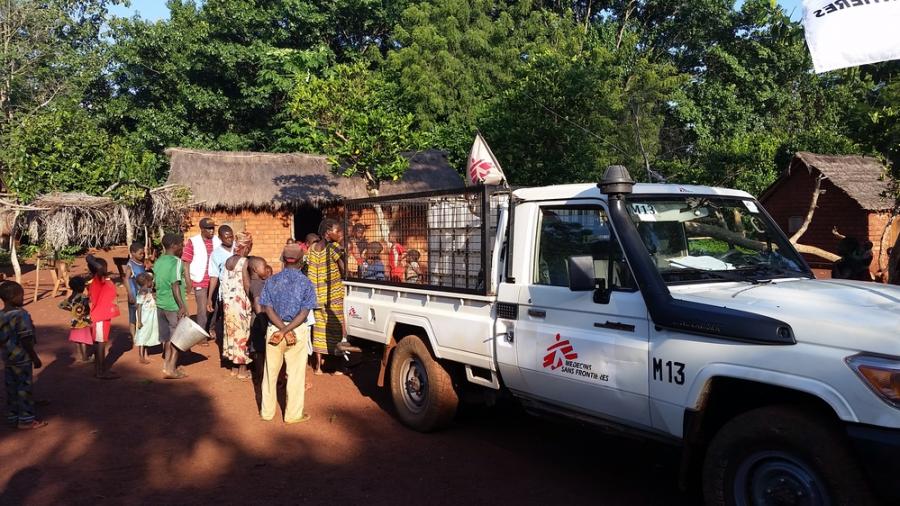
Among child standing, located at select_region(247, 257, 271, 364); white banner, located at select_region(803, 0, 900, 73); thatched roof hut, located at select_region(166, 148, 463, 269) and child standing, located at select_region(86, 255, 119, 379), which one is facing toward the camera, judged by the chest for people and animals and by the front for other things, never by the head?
the thatched roof hut

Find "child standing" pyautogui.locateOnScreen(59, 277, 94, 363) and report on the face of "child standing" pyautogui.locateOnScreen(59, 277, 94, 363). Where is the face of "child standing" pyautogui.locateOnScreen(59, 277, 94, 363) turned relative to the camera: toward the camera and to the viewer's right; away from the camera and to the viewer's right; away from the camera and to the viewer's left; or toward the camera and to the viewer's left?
away from the camera and to the viewer's right

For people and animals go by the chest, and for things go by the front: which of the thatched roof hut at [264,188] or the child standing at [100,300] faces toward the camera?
the thatched roof hut

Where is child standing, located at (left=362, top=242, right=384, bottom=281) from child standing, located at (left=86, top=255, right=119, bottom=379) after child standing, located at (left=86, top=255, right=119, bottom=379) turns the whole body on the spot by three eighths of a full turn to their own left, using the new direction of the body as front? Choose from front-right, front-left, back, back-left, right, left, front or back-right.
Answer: back

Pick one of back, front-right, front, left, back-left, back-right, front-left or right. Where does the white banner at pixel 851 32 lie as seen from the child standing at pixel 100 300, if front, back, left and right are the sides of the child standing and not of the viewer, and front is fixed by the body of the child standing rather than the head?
front-right

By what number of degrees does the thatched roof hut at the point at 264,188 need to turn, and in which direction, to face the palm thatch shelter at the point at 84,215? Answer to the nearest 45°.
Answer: approximately 90° to its right

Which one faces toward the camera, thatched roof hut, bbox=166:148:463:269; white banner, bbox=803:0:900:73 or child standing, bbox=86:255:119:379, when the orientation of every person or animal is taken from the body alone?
the thatched roof hut

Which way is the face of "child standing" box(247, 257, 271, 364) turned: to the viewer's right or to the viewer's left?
to the viewer's right

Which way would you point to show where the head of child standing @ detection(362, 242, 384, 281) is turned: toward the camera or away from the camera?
toward the camera

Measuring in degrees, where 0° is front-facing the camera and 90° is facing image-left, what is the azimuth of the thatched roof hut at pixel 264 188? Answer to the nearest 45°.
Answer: approximately 0°

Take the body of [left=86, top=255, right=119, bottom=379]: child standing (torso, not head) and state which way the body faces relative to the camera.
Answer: to the viewer's right

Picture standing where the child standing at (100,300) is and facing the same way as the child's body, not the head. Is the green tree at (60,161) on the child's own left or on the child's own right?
on the child's own left

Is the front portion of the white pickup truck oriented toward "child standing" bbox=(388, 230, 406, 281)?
no

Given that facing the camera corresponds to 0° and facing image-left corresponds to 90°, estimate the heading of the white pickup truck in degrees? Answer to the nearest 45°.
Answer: approximately 315°

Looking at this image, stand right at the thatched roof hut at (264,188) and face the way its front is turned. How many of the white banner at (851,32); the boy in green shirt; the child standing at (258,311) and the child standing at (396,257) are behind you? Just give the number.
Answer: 0
